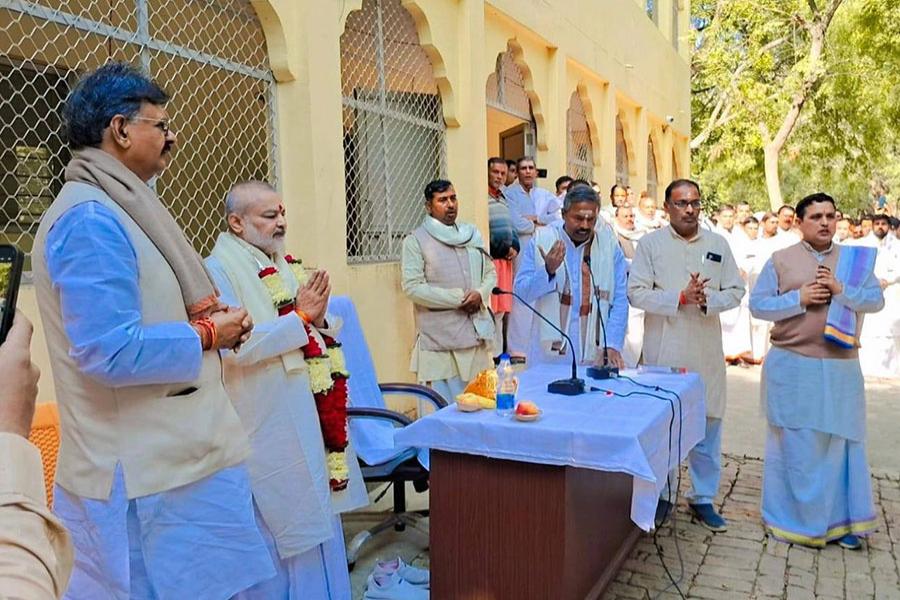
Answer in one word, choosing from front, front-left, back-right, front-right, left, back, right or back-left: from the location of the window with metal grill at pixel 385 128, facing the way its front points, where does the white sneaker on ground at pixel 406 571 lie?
front-right

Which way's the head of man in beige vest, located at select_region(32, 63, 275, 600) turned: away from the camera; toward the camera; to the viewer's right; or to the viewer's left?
to the viewer's right

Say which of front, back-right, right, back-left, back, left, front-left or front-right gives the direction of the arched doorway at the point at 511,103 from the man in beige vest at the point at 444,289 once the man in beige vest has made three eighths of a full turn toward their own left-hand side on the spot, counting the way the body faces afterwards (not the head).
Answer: front

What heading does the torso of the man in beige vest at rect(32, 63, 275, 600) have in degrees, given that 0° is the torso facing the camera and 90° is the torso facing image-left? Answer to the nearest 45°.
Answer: approximately 270°

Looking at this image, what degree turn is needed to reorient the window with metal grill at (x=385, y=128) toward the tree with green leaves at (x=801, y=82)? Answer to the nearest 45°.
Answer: approximately 90° to its left
